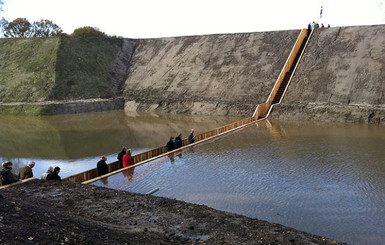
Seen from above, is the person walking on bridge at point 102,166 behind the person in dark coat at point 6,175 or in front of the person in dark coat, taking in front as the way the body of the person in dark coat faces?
in front

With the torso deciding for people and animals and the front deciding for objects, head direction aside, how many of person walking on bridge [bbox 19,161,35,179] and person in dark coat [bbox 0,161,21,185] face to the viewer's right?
2

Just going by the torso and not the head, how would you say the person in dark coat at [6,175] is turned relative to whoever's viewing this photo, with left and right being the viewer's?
facing to the right of the viewer

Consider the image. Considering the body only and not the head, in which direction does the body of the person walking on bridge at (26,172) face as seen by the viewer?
to the viewer's right

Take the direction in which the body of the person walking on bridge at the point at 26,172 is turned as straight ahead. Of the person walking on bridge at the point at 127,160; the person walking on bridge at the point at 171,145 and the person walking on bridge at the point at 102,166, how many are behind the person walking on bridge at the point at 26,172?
0

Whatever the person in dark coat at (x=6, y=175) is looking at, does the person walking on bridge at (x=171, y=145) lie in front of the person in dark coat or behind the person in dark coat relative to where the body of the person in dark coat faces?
in front

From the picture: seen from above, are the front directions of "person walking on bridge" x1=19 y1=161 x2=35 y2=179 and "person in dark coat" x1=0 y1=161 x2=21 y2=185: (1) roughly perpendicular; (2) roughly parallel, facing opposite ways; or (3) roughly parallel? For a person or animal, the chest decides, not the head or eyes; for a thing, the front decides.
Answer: roughly parallel

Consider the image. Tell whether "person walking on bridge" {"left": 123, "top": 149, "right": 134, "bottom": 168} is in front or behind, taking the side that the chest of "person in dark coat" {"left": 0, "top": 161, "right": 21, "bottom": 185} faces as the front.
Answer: in front

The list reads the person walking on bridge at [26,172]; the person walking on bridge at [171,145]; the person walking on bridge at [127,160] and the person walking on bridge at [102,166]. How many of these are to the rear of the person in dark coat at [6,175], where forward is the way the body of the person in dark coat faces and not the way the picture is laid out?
0
